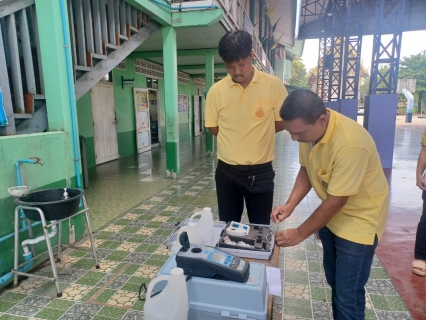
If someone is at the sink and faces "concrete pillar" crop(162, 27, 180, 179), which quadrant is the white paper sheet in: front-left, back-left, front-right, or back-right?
back-right

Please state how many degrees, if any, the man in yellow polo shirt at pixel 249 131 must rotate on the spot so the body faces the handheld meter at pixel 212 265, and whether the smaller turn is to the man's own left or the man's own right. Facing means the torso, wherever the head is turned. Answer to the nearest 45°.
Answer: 0° — they already face it

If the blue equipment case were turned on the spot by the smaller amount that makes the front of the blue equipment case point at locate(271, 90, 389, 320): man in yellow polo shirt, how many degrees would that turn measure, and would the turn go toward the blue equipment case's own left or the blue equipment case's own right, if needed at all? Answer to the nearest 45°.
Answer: approximately 135° to the blue equipment case's own left

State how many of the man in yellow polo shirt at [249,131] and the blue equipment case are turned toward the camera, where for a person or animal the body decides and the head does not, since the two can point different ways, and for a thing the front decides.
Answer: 2

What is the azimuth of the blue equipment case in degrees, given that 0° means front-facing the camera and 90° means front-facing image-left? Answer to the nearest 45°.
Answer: approximately 0°

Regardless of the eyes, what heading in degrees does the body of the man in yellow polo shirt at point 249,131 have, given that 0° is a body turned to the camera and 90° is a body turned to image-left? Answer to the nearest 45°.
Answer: approximately 0°

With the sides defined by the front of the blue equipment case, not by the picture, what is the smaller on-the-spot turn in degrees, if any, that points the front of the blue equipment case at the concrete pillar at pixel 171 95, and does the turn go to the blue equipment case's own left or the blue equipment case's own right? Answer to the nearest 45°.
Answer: approximately 180°

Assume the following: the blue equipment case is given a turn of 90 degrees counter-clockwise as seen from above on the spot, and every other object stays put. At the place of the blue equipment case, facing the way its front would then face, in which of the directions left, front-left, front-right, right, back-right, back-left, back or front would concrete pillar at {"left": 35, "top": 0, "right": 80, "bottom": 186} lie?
back-left

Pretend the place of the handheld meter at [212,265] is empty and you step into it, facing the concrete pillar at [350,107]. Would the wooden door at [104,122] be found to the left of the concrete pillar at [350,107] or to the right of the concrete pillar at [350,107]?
left

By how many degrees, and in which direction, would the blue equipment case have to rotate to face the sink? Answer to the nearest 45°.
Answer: approximately 135° to its right

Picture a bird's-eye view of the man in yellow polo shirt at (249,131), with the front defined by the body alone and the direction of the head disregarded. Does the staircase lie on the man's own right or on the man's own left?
on the man's own right

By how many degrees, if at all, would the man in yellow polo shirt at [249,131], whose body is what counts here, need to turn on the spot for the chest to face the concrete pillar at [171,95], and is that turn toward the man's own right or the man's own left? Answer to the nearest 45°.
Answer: approximately 180°
